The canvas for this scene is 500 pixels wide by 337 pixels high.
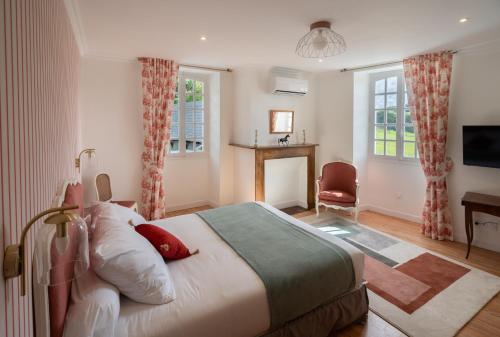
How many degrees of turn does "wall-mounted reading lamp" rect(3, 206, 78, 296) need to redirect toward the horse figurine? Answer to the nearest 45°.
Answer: approximately 45° to its left

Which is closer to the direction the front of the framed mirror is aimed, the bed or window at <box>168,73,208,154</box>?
the bed

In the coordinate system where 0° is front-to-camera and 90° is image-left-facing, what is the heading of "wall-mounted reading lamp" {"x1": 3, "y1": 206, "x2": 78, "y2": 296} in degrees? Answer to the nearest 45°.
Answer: approximately 270°

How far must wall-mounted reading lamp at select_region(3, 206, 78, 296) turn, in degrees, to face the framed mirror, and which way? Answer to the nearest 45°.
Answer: approximately 45° to its left

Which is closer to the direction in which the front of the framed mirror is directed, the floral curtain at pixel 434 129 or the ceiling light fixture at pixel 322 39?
the ceiling light fixture
